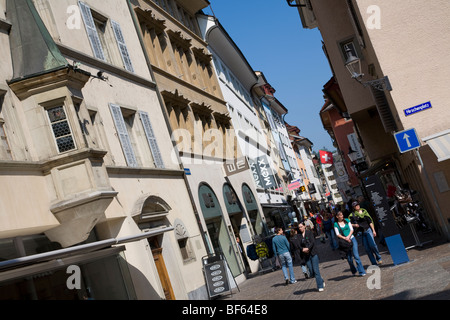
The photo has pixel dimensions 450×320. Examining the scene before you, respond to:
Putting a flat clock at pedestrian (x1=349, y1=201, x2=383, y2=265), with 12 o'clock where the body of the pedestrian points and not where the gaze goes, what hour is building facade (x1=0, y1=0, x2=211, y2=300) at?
The building facade is roughly at 2 o'clock from the pedestrian.

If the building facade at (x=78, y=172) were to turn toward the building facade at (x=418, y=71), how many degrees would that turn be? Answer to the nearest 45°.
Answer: approximately 45° to its left

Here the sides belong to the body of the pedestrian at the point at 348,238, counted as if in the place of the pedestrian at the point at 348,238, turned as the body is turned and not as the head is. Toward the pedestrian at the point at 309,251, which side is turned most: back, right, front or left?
right

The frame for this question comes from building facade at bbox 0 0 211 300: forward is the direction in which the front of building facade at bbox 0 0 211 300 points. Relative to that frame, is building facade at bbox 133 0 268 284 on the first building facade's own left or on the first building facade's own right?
on the first building facade's own left
